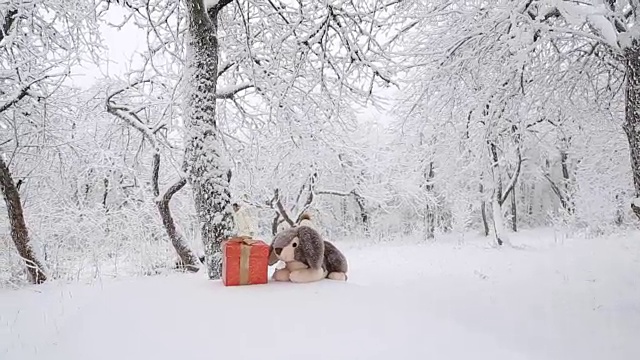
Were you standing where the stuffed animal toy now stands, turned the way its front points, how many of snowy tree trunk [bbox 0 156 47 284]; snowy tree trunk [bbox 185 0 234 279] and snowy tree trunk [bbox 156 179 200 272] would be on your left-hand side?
0

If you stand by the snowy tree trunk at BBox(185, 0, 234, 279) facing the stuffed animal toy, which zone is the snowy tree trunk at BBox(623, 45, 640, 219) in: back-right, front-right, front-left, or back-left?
front-left

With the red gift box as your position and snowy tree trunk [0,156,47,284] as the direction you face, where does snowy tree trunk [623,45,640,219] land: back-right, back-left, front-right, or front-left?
back-right

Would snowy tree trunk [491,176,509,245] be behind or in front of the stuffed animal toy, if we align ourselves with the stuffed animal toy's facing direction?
behind

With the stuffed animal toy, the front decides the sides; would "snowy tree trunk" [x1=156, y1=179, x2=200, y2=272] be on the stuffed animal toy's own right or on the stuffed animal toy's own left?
on the stuffed animal toy's own right

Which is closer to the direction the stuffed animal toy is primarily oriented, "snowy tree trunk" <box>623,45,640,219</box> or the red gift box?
the red gift box

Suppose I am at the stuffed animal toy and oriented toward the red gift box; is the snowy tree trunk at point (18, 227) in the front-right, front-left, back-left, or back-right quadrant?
front-right

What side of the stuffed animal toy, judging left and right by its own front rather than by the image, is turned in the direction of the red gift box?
front

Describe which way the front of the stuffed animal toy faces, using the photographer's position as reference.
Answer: facing the viewer and to the left of the viewer

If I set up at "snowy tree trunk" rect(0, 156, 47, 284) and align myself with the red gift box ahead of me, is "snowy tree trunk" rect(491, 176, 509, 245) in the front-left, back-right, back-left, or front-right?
front-left

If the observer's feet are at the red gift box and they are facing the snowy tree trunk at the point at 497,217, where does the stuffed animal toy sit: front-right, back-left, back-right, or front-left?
front-right

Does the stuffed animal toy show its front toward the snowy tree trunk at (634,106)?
no

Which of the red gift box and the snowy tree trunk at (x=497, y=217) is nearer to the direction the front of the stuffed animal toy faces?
the red gift box

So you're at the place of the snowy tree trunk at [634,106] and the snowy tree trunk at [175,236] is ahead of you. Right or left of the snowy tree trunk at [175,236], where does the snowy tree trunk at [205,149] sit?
left
